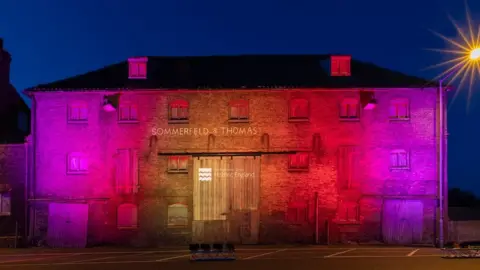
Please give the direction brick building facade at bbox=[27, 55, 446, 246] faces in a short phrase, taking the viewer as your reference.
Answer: facing the viewer
